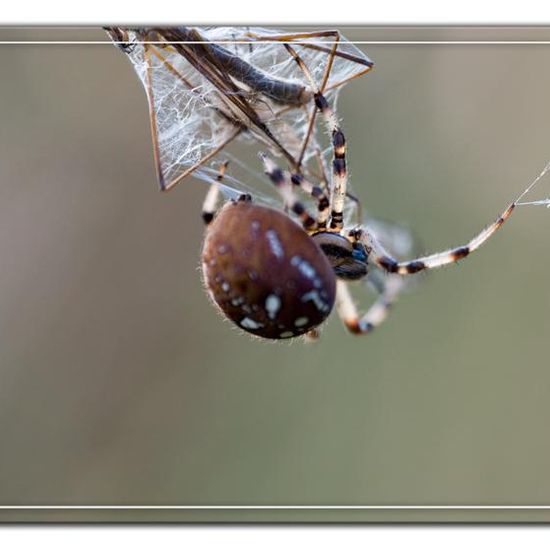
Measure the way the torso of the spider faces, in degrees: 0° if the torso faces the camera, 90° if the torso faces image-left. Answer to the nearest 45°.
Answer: approximately 270°
